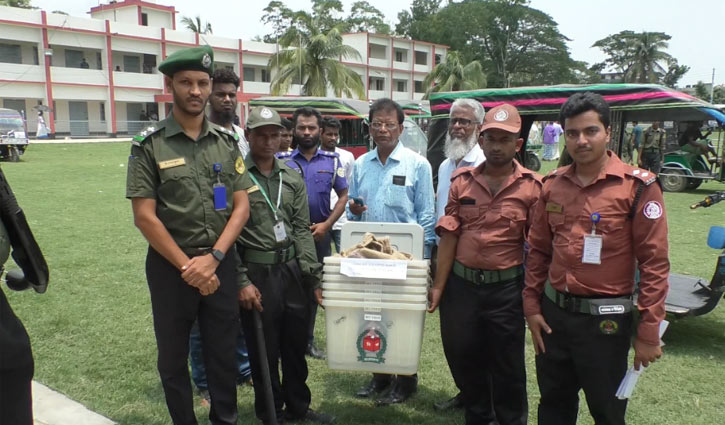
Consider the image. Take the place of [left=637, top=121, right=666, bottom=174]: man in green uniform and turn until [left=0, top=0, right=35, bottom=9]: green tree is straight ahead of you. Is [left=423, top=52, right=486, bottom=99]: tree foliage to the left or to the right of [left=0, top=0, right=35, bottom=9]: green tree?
right

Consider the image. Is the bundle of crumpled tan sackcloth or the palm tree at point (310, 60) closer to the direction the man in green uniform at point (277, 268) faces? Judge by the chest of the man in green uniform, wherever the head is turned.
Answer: the bundle of crumpled tan sackcloth

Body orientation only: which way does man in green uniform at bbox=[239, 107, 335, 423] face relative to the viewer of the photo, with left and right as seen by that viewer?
facing the viewer and to the right of the viewer

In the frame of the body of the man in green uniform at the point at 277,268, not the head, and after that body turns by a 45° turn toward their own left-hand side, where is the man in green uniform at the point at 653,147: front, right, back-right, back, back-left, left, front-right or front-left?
front-left

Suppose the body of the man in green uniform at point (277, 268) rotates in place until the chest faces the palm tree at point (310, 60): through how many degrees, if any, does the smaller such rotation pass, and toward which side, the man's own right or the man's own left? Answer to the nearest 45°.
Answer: approximately 135° to the man's own left

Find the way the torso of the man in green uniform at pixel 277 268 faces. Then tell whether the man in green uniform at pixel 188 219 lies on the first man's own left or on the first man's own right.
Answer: on the first man's own right

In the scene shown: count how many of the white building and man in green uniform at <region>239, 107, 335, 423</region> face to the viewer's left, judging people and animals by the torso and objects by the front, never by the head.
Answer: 0

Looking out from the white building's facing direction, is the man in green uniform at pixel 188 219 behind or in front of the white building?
in front

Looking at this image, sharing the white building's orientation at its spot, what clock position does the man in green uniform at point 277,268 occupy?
The man in green uniform is roughly at 1 o'clock from the white building.

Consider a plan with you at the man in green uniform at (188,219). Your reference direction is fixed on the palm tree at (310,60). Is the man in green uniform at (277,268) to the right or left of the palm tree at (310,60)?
right

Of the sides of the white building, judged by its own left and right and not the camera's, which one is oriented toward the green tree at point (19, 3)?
back
